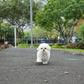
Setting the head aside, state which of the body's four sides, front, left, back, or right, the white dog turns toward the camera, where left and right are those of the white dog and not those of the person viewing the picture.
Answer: front

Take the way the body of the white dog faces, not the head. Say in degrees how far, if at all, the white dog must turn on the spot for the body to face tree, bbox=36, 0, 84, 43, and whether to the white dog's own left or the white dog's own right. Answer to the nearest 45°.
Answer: approximately 180°
